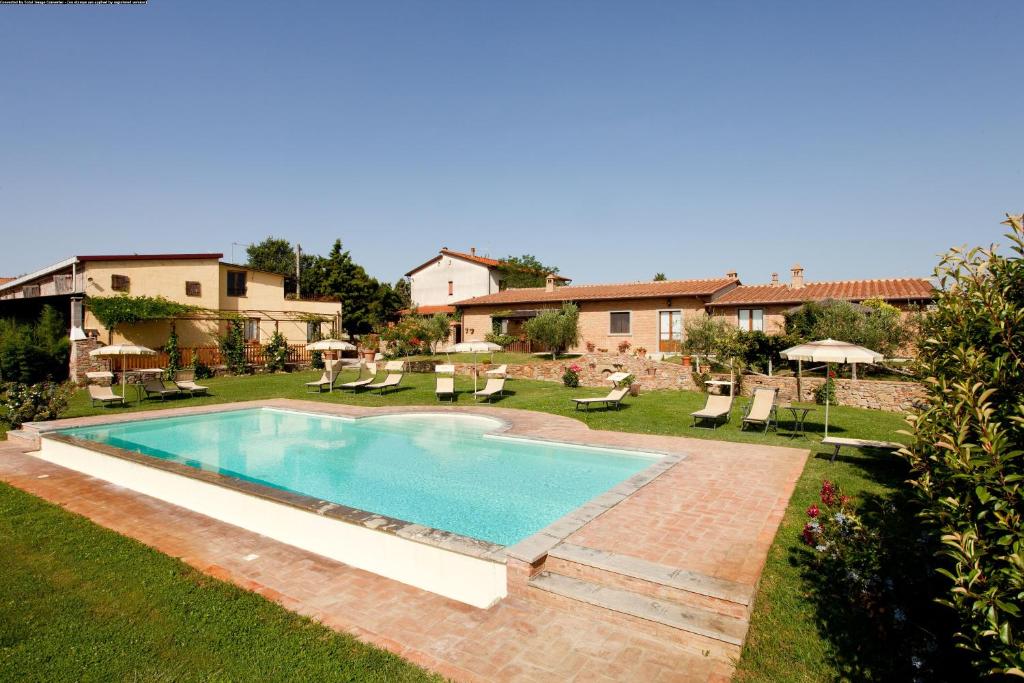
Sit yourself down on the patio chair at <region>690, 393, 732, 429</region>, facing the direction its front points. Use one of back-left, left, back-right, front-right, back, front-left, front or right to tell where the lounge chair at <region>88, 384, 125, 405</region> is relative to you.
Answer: front-right

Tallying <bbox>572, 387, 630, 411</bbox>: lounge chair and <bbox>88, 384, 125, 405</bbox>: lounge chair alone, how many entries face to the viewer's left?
1

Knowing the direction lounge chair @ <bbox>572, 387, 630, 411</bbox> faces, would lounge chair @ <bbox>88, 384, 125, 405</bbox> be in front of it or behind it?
in front

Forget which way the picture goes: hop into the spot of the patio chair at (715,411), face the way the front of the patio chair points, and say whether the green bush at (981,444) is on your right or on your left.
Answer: on your left

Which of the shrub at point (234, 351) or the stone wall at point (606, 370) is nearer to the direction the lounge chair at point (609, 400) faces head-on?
the shrub

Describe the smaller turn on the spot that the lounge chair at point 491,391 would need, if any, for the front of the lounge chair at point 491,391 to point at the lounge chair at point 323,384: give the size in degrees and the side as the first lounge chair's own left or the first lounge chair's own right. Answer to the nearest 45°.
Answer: approximately 90° to the first lounge chair's own right

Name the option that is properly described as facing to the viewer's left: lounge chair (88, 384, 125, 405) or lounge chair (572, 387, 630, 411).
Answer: lounge chair (572, 387, 630, 411)

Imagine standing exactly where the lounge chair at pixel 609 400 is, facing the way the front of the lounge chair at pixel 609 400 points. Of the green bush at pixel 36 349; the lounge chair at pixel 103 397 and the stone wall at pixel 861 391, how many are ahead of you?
2

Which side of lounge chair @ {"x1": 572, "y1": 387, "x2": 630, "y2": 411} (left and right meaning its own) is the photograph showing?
left

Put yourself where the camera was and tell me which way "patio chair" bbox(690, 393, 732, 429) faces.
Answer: facing the viewer and to the left of the viewer

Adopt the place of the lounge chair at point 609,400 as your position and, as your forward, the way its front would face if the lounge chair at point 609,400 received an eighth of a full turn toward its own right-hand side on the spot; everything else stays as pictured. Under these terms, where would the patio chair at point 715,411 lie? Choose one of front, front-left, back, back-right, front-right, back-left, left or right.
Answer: back

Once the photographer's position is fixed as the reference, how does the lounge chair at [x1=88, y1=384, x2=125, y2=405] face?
facing the viewer and to the right of the viewer

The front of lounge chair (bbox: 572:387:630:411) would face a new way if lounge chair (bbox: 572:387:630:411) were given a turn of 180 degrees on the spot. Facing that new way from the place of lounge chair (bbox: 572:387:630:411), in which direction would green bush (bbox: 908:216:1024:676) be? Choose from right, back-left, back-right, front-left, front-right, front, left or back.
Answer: right
